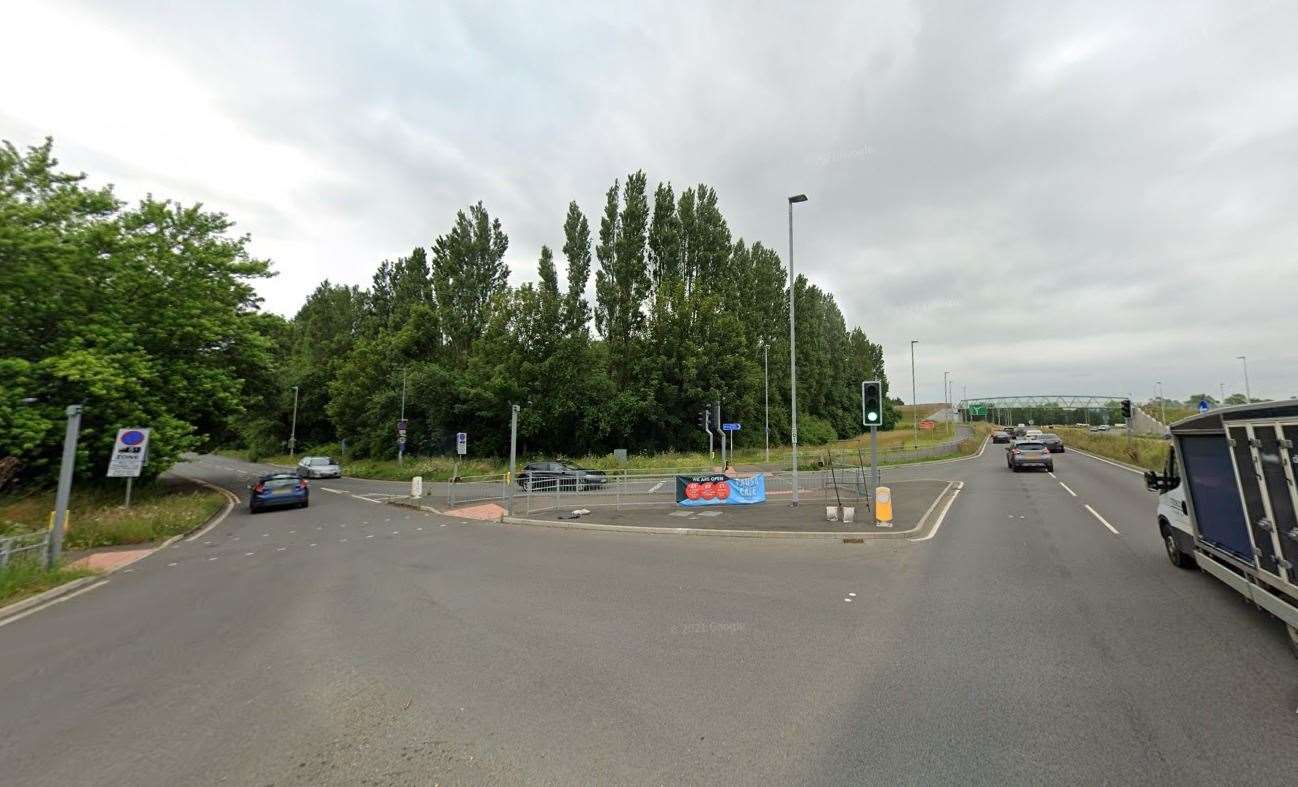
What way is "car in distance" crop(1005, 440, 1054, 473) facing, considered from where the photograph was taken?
facing away from the viewer

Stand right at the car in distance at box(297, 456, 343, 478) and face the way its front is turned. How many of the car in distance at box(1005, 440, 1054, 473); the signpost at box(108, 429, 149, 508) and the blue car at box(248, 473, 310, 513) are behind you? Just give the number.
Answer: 0

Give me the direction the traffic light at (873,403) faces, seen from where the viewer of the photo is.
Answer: facing the viewer

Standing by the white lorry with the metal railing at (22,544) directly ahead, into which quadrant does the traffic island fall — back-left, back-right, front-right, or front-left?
front-right

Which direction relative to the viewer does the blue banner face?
toward the camera

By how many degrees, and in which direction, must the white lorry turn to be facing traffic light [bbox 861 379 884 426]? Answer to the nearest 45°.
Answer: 0° — it already faces it

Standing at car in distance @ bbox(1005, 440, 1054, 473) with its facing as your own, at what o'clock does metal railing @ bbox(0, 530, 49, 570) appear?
The metal railing is roughly at 7 o'clock from the car in distance.

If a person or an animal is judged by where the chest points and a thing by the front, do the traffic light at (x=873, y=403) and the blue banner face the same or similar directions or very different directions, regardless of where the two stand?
same or similar directions

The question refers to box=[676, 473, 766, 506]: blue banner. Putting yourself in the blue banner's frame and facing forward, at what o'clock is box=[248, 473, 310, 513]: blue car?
The blue car is roughly at 3 o'clock from the blue banner.
